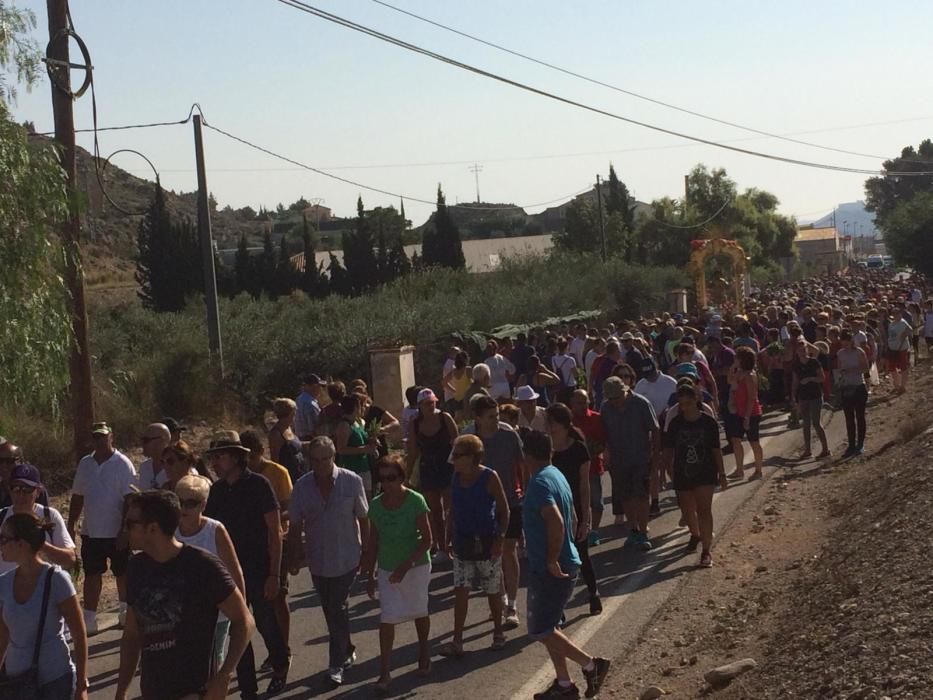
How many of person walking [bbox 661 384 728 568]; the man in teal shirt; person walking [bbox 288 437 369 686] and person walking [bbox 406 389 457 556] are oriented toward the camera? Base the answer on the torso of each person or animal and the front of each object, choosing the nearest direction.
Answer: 3

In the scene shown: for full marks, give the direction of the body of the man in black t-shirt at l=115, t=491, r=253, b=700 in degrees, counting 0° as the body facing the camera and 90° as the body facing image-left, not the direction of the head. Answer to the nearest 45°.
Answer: approximately 45°

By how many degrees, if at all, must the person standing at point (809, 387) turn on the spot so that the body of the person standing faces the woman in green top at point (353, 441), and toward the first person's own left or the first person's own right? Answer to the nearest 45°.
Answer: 0° — they already face them

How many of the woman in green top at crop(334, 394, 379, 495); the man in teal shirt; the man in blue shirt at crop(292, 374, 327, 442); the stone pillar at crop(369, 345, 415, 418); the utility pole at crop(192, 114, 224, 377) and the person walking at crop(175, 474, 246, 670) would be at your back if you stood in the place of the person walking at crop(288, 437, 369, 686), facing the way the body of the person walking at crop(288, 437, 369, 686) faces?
4

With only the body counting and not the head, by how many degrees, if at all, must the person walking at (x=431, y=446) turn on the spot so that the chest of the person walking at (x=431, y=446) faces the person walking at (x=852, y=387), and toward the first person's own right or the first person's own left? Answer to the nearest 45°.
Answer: approximately 135° to the first person's own left
